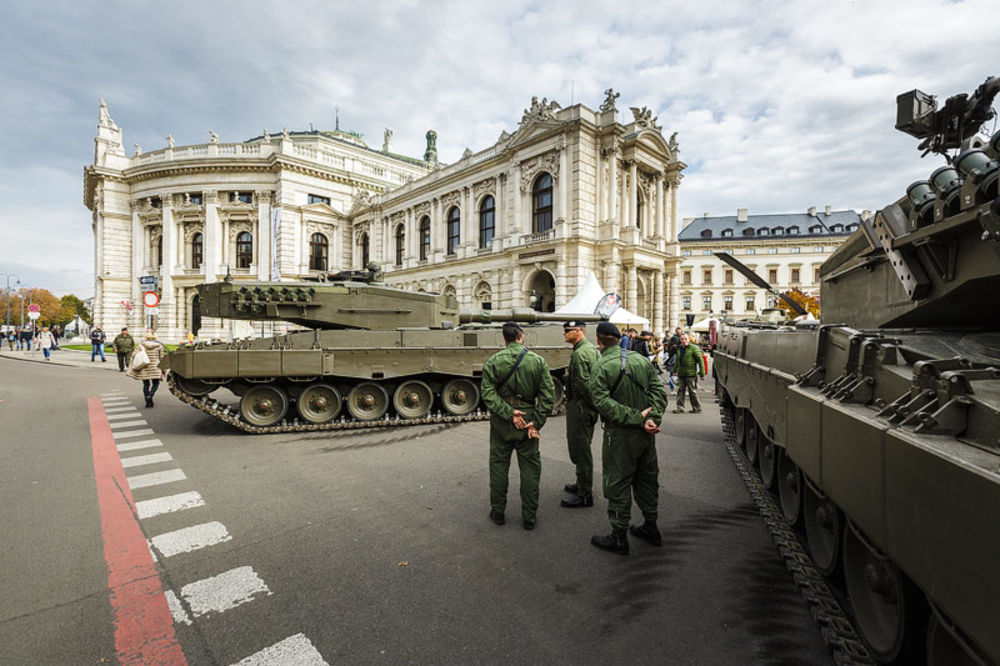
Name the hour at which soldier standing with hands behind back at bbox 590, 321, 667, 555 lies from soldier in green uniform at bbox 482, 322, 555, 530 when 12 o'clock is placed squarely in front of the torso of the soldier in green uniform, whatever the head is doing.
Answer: The soldier standing with hands behind back is roughly at 4 o'clock from the soldier in green uniform.

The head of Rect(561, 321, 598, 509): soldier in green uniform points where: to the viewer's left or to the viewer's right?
to the viewer's left

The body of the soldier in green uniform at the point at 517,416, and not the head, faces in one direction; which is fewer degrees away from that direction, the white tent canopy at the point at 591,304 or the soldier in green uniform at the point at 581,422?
the white tent canopy

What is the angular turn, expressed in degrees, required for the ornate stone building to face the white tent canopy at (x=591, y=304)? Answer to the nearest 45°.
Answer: approximately 45° to its left

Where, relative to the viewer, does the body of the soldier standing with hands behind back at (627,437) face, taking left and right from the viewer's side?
facing away from the viewer and to the left of the viewer

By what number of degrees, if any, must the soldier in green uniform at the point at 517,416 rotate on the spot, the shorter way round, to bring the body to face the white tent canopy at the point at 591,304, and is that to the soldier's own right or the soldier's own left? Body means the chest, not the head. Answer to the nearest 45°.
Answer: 0° — they already face it

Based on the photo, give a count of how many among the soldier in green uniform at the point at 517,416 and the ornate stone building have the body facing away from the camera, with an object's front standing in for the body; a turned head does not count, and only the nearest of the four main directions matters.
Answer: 1

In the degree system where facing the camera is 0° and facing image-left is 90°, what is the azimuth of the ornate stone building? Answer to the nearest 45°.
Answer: approximately 45°
